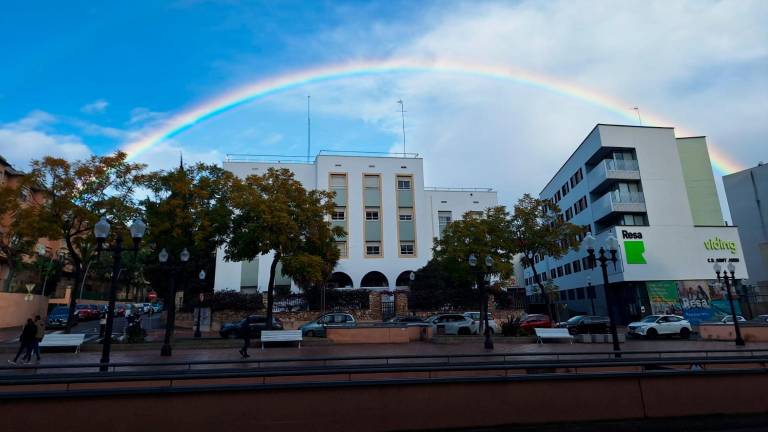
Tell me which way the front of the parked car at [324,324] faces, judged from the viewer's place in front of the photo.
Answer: facing to the left of the viewer

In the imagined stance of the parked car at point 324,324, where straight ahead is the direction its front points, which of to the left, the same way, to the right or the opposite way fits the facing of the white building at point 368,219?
to the left

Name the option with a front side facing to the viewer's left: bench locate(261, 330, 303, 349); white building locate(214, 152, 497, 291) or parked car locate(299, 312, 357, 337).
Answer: the parked car

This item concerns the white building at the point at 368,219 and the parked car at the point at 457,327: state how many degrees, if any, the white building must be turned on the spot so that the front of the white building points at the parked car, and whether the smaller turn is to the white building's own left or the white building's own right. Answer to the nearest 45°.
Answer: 0° — it already faces it

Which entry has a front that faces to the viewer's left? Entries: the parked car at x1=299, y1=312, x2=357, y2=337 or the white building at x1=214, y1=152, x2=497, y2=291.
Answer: the parked car

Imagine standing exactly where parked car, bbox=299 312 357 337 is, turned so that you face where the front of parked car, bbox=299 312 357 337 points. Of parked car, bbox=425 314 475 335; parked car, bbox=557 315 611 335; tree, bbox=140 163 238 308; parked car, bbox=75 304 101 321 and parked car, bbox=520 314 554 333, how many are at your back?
3

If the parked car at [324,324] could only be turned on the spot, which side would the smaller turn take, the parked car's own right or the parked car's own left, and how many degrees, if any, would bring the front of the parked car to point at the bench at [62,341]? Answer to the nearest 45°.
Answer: approximately 45° to the parked car's own left

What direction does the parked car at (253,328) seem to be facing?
to the viewer's left

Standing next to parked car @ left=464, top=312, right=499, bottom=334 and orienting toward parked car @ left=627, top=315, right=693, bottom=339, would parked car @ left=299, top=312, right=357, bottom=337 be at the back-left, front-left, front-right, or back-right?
back-right

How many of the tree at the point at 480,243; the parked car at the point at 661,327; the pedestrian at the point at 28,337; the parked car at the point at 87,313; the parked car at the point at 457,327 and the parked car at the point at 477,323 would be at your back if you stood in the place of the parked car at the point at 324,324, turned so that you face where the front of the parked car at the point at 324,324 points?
4

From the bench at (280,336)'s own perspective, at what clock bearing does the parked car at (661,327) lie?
The parked car is roughly at 9 o'clock from the bench.

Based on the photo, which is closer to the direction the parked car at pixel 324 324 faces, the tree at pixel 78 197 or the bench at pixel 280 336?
the tree

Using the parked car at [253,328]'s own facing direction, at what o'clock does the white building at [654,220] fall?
The white building is roughly at 6 o'clock from the parked car.

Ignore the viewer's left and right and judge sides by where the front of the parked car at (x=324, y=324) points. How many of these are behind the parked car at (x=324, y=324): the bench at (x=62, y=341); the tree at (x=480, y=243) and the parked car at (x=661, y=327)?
2

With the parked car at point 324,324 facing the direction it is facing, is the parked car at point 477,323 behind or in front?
behind

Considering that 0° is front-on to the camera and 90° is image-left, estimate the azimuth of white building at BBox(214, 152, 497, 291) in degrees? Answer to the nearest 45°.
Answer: approximately 0°
